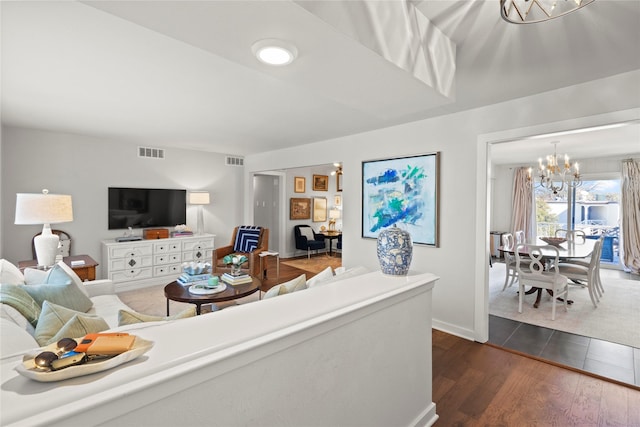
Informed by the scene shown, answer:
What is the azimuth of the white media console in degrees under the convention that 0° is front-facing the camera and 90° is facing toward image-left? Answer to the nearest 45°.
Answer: approximately 315°

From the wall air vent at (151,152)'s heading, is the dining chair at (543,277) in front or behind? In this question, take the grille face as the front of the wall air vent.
in front

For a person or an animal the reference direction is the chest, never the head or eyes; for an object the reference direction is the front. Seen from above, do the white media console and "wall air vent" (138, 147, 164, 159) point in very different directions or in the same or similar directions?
same or similar directions

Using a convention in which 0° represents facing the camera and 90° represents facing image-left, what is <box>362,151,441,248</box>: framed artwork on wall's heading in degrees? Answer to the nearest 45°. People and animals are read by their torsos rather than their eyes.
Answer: approximately 45°

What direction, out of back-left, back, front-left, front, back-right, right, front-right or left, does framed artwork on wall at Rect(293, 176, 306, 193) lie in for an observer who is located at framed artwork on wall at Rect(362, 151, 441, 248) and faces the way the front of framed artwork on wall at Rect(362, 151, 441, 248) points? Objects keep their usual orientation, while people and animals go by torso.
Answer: right

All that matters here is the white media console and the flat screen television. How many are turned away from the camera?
0

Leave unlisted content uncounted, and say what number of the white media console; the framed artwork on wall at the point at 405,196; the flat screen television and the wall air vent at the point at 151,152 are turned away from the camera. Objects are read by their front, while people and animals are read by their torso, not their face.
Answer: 0

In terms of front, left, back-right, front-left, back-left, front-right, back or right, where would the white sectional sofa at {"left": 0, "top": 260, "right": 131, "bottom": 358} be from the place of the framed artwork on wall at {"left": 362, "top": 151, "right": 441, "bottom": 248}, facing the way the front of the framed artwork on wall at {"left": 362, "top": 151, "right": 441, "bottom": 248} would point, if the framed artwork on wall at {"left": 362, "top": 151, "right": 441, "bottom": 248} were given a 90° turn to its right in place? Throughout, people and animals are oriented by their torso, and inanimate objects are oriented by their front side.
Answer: left

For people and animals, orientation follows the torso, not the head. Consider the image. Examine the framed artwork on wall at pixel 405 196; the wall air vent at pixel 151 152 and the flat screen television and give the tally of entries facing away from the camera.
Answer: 0

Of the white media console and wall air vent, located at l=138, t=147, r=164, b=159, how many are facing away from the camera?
0

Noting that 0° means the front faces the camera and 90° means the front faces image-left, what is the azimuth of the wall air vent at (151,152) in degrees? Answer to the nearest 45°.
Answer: approximately 315°

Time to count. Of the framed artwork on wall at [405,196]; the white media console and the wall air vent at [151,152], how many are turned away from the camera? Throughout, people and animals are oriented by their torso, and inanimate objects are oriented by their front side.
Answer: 0

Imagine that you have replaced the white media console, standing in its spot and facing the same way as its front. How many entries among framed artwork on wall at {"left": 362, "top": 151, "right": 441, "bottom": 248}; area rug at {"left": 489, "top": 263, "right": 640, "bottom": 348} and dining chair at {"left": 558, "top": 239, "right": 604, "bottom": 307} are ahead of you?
3
